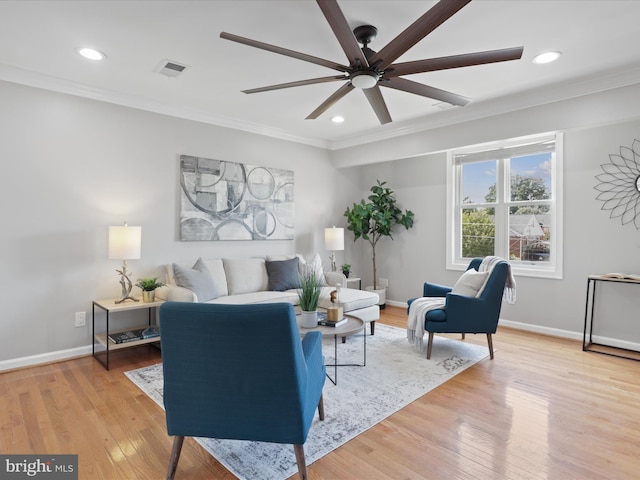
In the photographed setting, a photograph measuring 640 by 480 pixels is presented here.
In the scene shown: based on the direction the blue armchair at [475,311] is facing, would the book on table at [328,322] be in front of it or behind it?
in front

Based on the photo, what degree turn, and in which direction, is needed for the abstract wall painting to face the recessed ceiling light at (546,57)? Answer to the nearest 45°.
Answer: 0° — it already faces it

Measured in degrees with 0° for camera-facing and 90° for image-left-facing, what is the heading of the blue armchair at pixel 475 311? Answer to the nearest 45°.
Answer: approximately 90°

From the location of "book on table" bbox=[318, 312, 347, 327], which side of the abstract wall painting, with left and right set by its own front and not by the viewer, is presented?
front

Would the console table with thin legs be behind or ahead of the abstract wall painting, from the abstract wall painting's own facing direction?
ahead

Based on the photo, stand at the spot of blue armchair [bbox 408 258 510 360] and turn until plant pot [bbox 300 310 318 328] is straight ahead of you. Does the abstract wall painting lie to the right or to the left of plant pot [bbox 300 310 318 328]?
right

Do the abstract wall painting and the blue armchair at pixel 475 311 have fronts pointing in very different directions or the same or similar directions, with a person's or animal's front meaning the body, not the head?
very different directions

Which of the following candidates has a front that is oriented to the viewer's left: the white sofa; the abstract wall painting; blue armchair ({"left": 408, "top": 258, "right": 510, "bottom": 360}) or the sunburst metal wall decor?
the blue armchair

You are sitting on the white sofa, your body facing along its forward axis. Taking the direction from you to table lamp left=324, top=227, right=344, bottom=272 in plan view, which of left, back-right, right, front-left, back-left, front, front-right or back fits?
left

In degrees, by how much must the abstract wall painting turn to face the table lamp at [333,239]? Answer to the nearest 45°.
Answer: approximately 45° to its left

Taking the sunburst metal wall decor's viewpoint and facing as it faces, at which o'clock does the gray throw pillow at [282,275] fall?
The gray throw pillow is roughly at 2 o'clock from the sunburst metal wall decor.

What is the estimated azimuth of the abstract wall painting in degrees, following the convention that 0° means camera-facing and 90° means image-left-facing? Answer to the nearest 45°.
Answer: approximately 315°

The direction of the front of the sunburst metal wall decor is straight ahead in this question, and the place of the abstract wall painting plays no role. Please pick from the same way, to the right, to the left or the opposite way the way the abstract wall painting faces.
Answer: to the left

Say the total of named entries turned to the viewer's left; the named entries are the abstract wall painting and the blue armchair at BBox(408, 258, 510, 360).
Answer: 1

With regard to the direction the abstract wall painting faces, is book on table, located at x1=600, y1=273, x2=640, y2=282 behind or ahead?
ahead

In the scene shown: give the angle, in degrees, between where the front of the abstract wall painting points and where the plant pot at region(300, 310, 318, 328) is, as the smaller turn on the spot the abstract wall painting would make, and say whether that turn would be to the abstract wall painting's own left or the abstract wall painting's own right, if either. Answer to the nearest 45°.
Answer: approximately 45° to the abstract wall painting's own right
